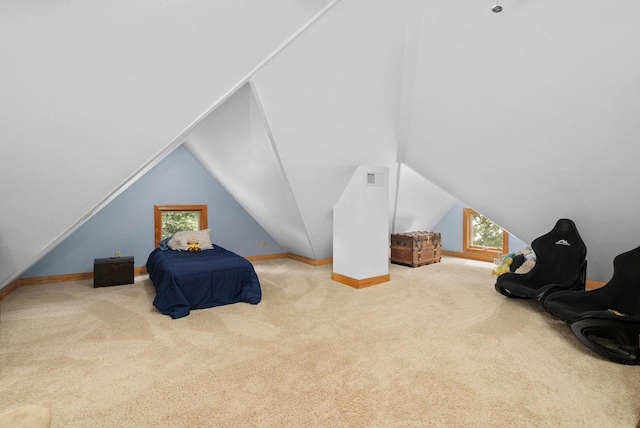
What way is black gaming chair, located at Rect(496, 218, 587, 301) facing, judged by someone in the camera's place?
facing the viewer and to the left of the viewer

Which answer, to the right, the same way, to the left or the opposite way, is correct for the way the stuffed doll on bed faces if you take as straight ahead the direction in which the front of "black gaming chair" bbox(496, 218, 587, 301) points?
to the left

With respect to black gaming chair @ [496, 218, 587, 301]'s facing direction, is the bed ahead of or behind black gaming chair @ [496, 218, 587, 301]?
ahead

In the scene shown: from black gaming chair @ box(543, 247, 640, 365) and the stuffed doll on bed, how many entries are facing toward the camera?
1

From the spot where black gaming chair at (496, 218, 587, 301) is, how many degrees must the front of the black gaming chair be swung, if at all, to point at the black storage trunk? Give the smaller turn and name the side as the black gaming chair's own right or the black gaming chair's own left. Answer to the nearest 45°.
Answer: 0° — it already faces it

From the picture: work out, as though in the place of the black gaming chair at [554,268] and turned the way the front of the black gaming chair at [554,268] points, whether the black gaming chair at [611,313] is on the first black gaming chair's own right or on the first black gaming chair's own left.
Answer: on the first black gaming chair's own left

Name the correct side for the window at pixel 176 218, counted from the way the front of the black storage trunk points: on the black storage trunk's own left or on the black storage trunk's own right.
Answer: on the black storage trunk's own left

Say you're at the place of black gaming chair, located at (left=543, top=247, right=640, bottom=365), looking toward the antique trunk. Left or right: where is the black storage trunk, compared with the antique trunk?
left

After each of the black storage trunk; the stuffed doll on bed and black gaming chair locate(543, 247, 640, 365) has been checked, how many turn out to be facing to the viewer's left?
1

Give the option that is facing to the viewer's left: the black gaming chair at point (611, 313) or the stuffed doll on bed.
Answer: the black gaming chair

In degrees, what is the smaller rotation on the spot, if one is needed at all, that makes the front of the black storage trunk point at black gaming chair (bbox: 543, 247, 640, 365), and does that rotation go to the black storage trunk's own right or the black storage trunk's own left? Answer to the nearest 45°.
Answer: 0° — it already faces it

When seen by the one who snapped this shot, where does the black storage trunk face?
facing the viewer and to the right of the viewer

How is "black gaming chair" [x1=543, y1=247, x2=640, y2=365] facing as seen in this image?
to the viewer's left

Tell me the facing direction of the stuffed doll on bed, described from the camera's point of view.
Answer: facing the viewer

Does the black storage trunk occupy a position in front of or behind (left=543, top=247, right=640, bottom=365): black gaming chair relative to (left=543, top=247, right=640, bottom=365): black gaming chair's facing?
in front

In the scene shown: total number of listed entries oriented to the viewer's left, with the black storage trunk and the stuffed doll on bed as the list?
0
